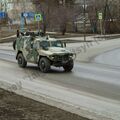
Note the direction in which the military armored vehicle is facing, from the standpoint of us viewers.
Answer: facing the viewer and to the right of the viewer
